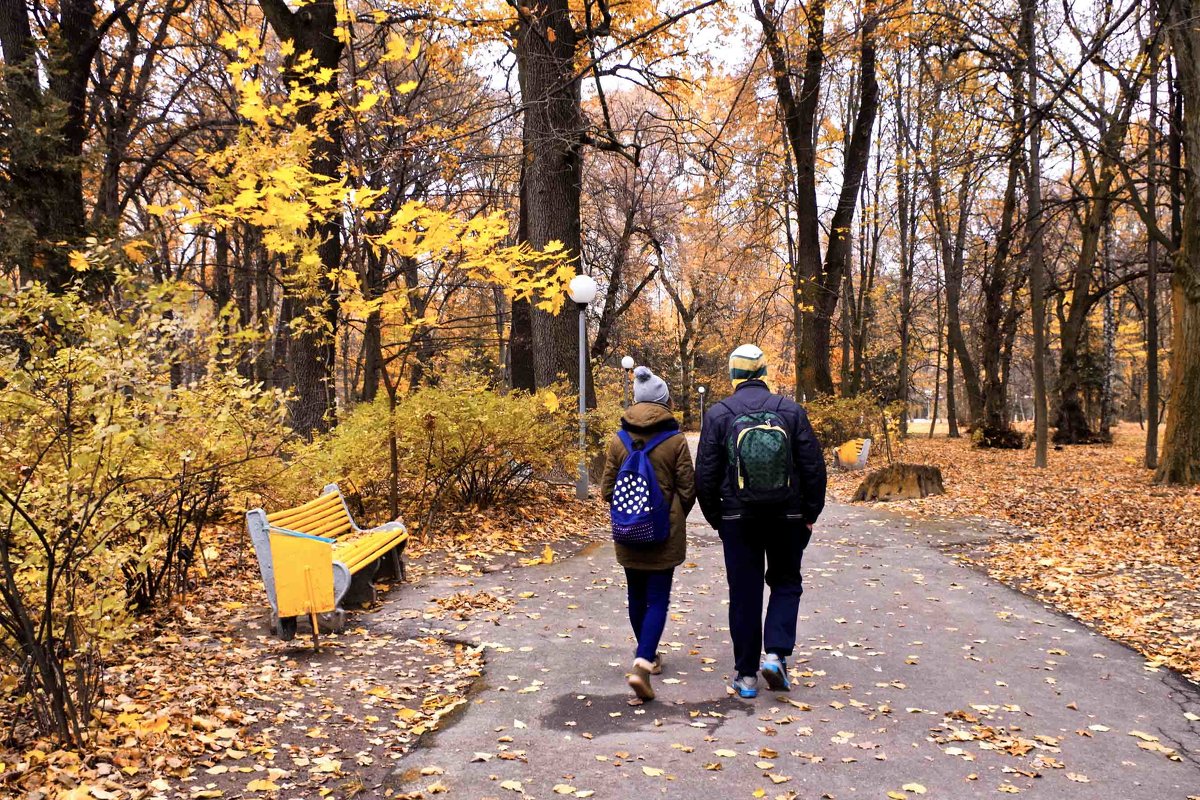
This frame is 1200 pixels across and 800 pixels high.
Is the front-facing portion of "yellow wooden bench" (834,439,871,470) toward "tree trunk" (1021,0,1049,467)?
no

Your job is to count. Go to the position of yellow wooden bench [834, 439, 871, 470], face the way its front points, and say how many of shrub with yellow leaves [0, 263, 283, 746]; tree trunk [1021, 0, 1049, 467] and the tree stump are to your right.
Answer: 0

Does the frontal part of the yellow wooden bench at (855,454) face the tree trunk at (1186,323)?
no

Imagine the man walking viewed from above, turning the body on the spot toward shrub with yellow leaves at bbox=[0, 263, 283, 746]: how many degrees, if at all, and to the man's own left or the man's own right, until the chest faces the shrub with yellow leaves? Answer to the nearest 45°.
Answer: approximately 90° to the man's own left

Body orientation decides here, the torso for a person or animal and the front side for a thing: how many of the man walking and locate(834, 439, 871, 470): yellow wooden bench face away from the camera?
1

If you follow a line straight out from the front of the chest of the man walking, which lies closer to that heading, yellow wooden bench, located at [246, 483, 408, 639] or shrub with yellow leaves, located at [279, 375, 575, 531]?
the shrub with yellow leaves

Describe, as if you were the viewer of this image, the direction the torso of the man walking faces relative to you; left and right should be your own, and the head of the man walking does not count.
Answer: facing away from the viewer

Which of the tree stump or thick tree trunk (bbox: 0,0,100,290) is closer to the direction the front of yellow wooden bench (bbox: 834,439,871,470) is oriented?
the thick tree trunk

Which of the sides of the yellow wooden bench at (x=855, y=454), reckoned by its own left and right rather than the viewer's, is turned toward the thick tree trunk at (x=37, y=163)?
front

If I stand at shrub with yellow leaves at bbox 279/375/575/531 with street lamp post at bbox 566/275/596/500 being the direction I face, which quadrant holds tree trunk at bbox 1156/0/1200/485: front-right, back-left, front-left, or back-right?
front-right

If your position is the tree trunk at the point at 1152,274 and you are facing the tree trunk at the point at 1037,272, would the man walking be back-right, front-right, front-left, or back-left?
front-left

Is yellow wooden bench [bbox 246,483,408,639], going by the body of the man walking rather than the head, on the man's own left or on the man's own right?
on the man's own left

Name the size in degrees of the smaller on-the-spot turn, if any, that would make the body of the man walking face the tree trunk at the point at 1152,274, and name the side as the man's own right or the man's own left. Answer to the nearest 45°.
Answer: approximately 45° to the man's own right

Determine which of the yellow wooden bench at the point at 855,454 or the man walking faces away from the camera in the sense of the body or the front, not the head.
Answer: the man walking

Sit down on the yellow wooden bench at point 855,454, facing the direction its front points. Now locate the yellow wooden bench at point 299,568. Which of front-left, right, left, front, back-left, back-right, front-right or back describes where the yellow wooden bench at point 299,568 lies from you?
front-left

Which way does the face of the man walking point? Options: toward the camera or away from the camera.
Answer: away from the camera

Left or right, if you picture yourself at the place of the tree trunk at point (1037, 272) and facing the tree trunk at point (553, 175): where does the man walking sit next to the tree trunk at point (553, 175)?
left

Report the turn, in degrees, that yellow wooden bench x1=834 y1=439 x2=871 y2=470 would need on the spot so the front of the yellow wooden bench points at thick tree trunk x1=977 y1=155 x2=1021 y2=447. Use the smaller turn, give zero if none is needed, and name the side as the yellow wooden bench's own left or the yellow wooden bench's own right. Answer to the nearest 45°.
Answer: approximately 180°

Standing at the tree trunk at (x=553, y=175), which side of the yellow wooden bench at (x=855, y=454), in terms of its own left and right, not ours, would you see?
front
